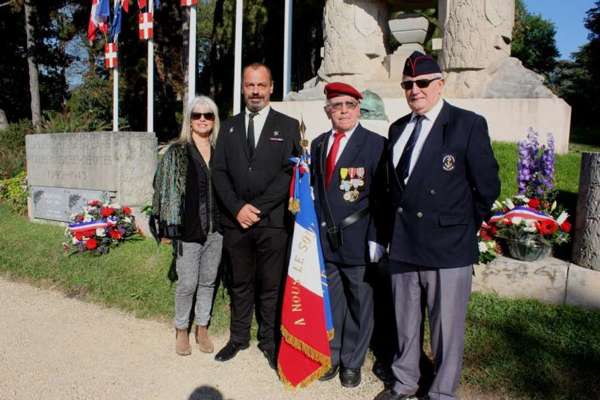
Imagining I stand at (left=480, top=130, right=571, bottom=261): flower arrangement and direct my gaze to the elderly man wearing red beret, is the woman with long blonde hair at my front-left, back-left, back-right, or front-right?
front-right

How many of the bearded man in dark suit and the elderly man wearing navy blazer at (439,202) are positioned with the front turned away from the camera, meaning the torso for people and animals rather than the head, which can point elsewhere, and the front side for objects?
0

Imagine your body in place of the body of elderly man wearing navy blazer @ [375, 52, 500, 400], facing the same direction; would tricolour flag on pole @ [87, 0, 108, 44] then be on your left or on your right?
on your right

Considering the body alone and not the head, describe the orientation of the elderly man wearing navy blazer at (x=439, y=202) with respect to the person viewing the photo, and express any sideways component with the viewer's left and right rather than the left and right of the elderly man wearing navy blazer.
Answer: facing the viewer and to the left of the viewer

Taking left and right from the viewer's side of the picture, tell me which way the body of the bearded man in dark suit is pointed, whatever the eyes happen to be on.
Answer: facing the viewer

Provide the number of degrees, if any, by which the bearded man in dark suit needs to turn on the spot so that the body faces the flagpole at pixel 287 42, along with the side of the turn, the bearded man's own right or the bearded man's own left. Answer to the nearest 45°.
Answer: approximately 180°

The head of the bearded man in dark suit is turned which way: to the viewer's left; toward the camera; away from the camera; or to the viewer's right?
toward the camera

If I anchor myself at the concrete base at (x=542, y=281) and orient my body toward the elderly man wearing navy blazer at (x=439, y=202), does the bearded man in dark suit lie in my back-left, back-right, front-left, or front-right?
front-right

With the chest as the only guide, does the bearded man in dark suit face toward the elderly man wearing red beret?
no

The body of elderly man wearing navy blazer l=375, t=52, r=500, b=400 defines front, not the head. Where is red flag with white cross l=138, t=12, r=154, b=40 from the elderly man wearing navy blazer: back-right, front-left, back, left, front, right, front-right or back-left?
right

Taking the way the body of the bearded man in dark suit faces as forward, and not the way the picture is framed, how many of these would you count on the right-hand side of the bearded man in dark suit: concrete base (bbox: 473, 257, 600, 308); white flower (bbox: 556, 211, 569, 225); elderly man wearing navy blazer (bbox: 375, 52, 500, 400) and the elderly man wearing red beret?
0

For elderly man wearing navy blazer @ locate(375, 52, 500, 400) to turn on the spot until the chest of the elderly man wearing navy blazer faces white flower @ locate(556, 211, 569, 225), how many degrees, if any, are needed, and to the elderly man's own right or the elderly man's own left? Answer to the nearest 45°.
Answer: approximately 180°

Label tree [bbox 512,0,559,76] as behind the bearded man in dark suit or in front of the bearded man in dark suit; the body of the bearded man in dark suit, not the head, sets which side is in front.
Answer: behind

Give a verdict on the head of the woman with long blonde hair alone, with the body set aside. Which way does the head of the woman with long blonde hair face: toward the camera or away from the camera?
toward the camera

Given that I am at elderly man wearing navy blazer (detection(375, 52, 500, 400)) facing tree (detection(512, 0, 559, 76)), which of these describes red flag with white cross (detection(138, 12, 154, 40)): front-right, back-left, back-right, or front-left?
front-left

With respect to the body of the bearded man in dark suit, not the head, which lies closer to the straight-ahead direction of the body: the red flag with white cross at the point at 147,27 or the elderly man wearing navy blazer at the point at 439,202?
the elderly man wearing navy blazer

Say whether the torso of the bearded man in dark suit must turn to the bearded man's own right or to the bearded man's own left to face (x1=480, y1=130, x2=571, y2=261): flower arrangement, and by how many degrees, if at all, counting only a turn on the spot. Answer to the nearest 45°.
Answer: approximately 90° to the bearded man's own left

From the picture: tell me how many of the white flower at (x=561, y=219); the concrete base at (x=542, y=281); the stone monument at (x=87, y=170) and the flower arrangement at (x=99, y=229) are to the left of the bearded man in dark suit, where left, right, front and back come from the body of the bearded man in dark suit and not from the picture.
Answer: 2

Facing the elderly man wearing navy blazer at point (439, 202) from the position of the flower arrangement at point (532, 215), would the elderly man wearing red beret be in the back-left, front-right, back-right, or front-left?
front-right
